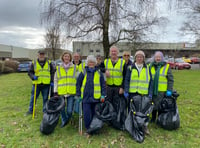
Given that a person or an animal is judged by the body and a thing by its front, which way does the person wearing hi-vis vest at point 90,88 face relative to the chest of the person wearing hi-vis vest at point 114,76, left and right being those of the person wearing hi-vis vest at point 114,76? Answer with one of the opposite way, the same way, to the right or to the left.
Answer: the same way

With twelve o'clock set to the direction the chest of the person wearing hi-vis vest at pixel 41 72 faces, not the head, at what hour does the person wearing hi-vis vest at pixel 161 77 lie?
the person wearing hi-vis vest at pixel 161 77 is roughly at 10 o'clock from the person wearing hi-vis vest at pixel 41 72.

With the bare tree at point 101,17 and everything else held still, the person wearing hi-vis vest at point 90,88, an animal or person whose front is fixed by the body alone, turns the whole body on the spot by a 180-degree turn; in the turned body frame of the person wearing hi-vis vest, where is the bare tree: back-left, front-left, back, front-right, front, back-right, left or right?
front

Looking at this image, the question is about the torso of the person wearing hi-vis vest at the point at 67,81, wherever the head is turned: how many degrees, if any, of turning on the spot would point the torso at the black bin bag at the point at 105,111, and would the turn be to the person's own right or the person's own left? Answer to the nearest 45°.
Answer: approximately 45° to the person's own left

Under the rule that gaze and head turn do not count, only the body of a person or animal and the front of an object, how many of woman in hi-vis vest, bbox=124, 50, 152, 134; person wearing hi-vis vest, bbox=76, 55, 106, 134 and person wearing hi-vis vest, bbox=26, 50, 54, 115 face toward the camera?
3

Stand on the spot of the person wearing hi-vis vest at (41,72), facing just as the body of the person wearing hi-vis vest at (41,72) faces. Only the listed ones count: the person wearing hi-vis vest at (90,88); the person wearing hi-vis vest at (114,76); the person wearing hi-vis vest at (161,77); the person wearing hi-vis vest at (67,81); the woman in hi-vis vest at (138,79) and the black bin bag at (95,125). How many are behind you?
0

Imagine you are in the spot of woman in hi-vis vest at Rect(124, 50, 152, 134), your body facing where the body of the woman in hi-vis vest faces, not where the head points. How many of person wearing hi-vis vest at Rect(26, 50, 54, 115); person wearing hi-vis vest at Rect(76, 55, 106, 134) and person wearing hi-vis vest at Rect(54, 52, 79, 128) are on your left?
0

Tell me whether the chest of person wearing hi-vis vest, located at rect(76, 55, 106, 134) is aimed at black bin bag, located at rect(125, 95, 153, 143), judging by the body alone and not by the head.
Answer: no

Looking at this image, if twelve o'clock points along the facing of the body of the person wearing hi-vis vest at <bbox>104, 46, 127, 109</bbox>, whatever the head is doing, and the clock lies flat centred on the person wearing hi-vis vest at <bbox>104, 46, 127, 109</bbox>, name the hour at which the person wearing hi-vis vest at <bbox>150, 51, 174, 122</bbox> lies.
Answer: the person wearing hi-vis vest at <bbox>150, 51, 174, 122</bbox> is roughly at 9 o'clock from the person wearing hi-vis vest at <bbox>104, 46, 127, 109</bbox>.

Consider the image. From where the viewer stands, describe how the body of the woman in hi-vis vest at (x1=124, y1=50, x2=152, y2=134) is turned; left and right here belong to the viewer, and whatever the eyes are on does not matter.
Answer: facing the viewer

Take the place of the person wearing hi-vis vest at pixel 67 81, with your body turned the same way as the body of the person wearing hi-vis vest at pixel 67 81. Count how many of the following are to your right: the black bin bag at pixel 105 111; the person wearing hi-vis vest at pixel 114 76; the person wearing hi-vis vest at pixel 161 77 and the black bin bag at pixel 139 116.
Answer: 0

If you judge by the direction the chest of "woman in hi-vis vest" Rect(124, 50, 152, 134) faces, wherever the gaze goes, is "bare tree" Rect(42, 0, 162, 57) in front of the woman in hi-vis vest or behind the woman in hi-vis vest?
behind

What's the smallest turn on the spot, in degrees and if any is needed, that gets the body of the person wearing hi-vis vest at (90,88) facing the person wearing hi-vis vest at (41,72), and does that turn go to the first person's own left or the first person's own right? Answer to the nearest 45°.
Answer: approximately 135° to the first person's own right

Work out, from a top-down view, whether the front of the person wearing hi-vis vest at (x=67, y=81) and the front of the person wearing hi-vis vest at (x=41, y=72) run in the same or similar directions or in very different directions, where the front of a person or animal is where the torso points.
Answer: same or similar directions

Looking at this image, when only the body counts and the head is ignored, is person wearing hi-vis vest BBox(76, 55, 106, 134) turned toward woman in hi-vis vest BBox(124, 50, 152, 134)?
no

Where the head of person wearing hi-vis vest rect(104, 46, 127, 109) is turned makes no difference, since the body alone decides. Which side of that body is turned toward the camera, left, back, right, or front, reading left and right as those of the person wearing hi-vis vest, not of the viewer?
front
